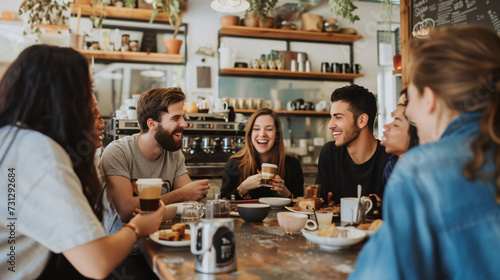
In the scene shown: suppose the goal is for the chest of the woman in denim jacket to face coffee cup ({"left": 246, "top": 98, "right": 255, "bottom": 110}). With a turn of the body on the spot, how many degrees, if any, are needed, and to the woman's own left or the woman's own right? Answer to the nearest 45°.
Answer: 0° — they already face it

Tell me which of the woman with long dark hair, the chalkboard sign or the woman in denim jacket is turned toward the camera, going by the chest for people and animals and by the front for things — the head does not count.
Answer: the chalkboard sign

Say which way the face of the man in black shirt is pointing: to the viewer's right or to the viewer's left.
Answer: to the viewer's left

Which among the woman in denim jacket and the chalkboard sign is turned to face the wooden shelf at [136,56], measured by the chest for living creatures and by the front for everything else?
the woman in denim jacket

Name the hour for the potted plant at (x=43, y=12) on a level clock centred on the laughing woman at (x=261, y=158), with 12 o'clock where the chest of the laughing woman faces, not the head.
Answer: The potted plant is roughly at 4 o'clock from the laughing woman.

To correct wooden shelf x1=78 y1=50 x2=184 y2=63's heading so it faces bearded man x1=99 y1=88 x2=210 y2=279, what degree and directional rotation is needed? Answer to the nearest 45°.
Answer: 0° — it already faces them

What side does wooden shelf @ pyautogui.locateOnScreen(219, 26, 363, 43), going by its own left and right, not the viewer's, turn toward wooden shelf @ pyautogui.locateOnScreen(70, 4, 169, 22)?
right

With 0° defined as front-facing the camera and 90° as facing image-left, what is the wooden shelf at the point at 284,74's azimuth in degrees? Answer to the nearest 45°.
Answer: approximately 0°

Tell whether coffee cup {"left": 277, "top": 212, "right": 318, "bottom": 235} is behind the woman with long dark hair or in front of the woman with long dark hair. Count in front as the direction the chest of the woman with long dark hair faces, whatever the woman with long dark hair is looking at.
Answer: in front

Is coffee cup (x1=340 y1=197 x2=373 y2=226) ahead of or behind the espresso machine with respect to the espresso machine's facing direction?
ahead

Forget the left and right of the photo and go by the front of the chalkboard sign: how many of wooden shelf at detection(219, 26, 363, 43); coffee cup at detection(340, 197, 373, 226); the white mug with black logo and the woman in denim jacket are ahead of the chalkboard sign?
3
